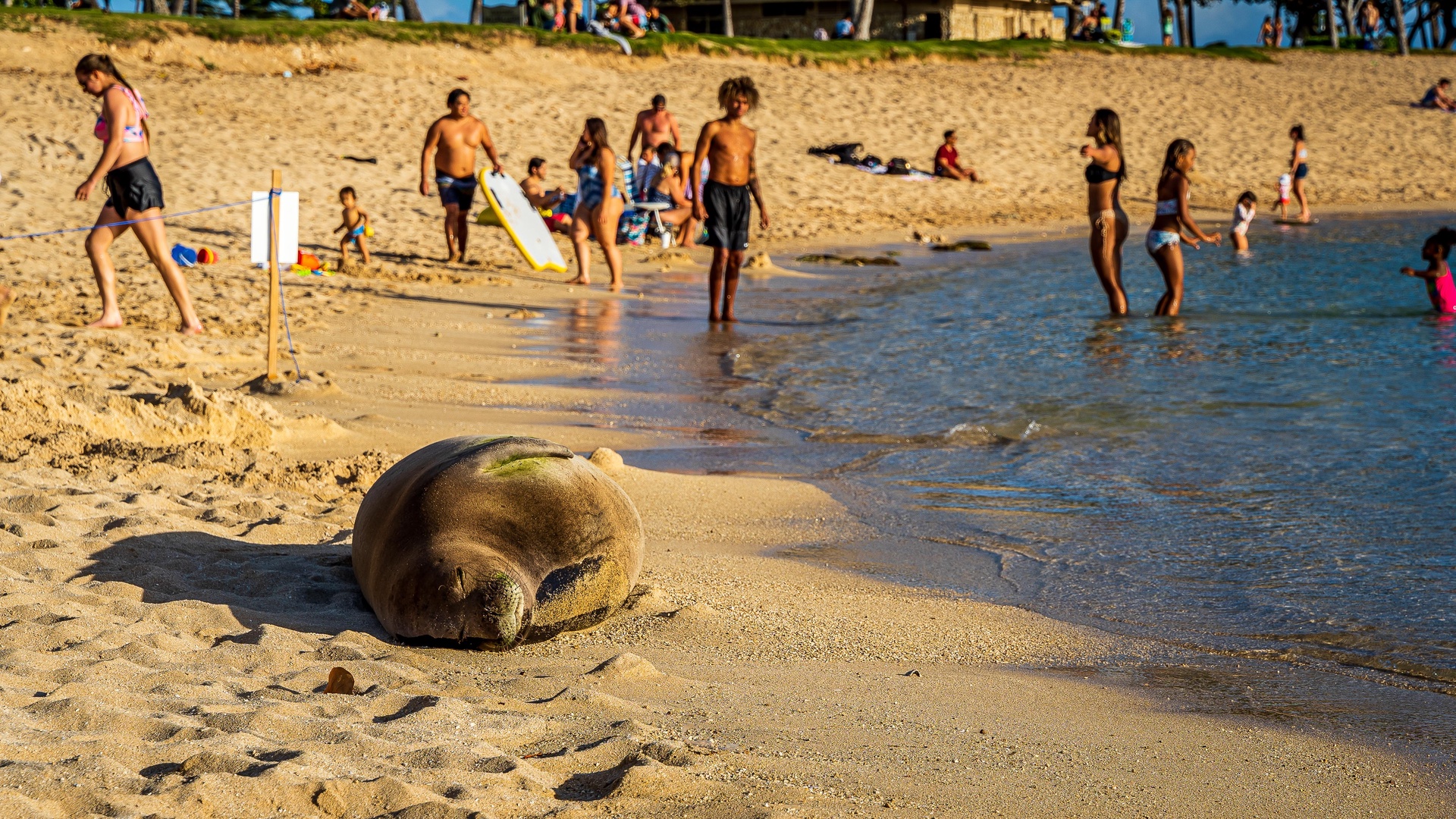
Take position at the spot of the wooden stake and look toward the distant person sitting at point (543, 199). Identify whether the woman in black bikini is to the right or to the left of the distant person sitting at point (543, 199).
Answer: right

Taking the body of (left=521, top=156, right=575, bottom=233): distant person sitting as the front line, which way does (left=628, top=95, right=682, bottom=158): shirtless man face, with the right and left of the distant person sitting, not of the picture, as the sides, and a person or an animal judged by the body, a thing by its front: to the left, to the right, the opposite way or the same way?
to the right

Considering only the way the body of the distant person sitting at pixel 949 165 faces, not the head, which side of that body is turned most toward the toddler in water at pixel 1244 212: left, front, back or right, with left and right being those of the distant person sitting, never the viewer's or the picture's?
front

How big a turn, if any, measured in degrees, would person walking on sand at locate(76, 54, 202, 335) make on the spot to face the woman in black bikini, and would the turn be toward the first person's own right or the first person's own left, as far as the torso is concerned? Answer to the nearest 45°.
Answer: approximately 180°

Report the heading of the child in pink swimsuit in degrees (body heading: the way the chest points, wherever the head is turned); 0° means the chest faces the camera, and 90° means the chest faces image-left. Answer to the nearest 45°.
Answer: approximately 90°

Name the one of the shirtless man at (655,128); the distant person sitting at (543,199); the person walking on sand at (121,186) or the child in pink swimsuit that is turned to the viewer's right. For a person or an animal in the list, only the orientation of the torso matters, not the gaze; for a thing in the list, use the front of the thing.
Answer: the distant person sitting

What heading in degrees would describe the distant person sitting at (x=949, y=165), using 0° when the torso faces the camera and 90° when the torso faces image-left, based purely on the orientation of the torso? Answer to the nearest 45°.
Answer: approximately 315°

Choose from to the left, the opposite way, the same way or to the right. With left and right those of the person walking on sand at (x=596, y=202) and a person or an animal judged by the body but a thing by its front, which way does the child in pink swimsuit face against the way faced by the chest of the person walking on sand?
to the right

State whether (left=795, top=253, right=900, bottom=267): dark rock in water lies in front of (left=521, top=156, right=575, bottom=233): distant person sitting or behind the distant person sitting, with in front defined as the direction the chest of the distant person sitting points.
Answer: in front

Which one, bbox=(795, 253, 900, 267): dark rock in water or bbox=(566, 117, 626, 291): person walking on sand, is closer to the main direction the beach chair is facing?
the dark rock in water
